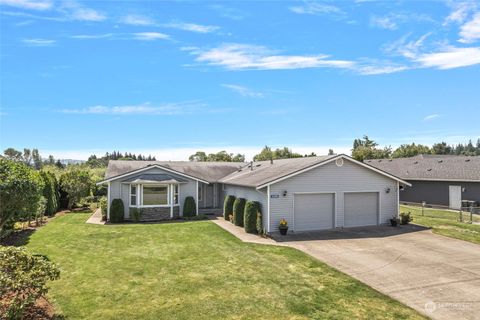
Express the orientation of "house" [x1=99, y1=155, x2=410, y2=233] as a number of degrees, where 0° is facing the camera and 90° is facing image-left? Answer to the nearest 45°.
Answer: approximately 0°

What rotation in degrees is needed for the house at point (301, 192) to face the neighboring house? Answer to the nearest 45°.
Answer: approximately 135° to its left

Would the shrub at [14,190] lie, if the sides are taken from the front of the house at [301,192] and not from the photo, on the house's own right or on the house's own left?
on the house's own right

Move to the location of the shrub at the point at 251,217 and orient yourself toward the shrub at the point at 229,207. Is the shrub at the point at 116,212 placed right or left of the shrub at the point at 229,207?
left

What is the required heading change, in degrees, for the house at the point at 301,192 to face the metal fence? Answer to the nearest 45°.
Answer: approximately 135° to its left

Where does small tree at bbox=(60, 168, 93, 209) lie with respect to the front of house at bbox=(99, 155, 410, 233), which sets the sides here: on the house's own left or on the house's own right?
on the house's own right
